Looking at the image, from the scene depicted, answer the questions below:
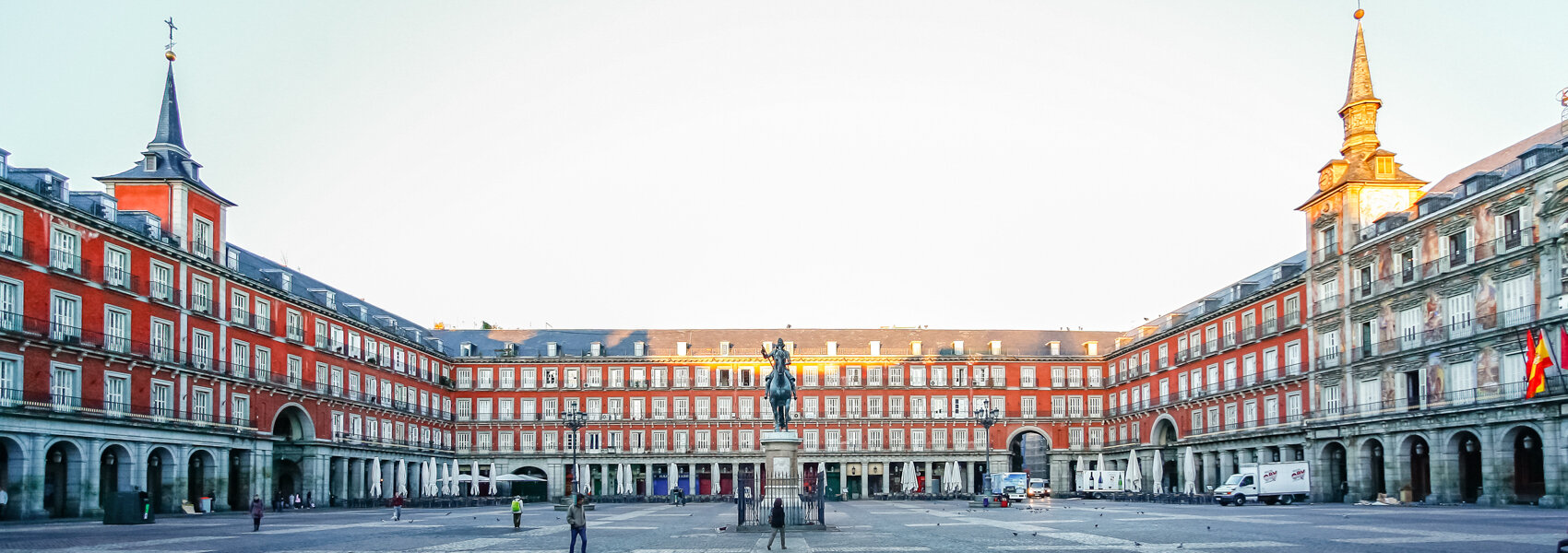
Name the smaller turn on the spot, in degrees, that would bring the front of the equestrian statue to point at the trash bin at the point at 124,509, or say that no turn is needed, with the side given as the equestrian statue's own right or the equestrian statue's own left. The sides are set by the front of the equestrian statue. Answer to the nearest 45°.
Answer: approximately 90° to the equestrian statue's own right

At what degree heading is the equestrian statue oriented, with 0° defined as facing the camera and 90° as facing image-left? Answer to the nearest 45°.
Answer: approximately 0°

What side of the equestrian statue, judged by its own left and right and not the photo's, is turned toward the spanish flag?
left
